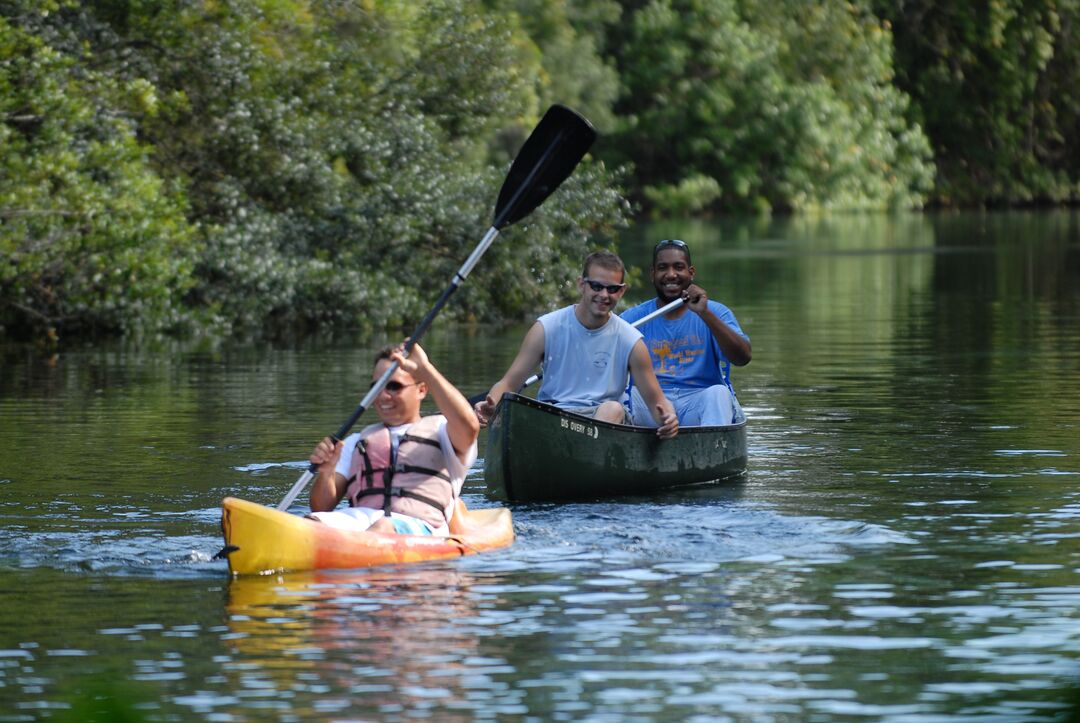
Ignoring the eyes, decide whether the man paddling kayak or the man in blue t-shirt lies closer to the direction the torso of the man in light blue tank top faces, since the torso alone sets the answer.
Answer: the man paddling kayak

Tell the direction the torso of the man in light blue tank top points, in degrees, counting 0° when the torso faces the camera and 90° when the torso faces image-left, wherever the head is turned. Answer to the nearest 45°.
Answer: approximately 0°

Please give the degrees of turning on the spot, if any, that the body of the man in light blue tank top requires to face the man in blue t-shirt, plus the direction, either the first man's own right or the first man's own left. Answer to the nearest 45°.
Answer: approximately 135° to the first man's own left

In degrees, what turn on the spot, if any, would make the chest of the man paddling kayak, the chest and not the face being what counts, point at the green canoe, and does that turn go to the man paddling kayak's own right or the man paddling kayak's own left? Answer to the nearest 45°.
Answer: approximately 180°

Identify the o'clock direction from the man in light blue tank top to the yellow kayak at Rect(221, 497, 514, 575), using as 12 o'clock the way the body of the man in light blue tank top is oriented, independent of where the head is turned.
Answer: The yellow kayak is roughly at 1 o'clock from the man in light blue tank top.

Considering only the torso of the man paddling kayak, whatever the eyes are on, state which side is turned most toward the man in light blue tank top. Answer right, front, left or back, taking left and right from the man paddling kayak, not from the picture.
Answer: back
